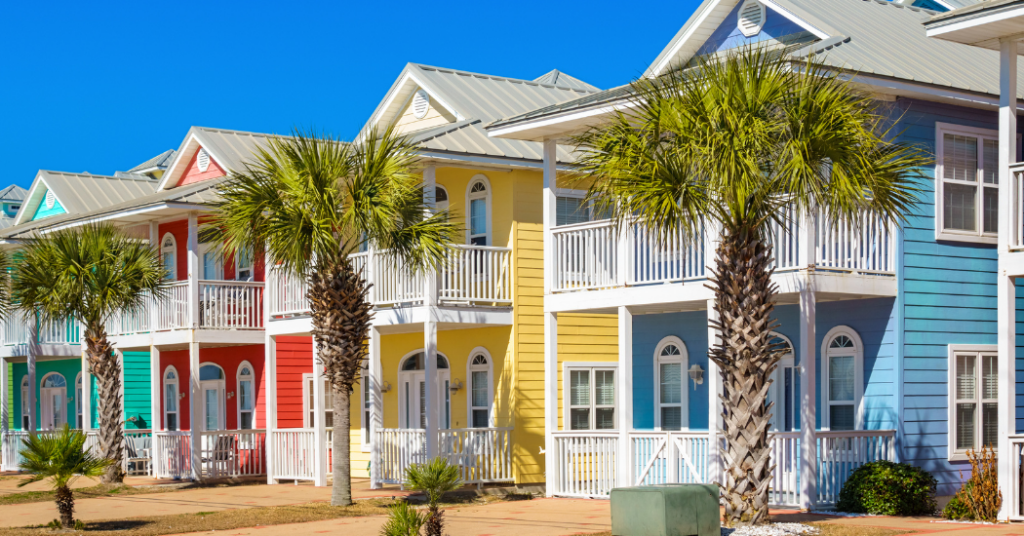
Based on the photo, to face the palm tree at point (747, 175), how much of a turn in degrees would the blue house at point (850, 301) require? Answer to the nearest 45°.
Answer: approximately 45° to its left

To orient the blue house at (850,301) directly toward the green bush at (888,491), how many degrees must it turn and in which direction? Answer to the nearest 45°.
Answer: approximately 45° to its left

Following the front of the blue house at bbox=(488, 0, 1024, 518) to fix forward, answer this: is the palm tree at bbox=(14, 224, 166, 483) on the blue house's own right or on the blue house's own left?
on the blue house's own right

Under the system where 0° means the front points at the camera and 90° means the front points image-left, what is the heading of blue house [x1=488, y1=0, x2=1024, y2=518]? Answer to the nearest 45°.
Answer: approximately 45°
